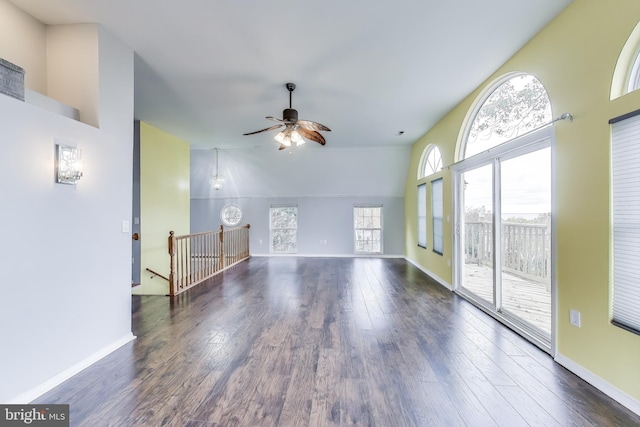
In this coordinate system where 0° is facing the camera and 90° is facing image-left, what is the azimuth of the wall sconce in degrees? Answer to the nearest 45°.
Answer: approximately 315°

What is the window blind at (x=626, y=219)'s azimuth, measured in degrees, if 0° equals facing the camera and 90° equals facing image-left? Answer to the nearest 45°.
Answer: approximately 45°

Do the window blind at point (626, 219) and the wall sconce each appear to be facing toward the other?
yes

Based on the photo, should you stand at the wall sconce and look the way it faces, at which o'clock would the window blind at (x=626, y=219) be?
The window blind is roughly at 12 o'clock from the wall sconce.

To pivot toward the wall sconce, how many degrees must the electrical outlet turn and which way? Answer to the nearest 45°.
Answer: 0° — it already faces it

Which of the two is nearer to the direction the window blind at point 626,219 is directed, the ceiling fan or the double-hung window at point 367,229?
the ceiling fan

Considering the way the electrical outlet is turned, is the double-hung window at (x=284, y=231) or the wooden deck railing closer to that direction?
the double-hung window

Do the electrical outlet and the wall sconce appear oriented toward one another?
yes

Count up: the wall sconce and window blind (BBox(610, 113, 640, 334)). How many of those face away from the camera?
0

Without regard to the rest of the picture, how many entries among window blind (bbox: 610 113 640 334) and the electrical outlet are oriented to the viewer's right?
0

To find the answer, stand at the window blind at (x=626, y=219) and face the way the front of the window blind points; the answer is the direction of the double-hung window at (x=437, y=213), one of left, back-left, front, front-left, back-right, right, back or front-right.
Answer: right

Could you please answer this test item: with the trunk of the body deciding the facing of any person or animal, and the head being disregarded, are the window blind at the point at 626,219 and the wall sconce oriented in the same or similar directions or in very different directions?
very different directions
